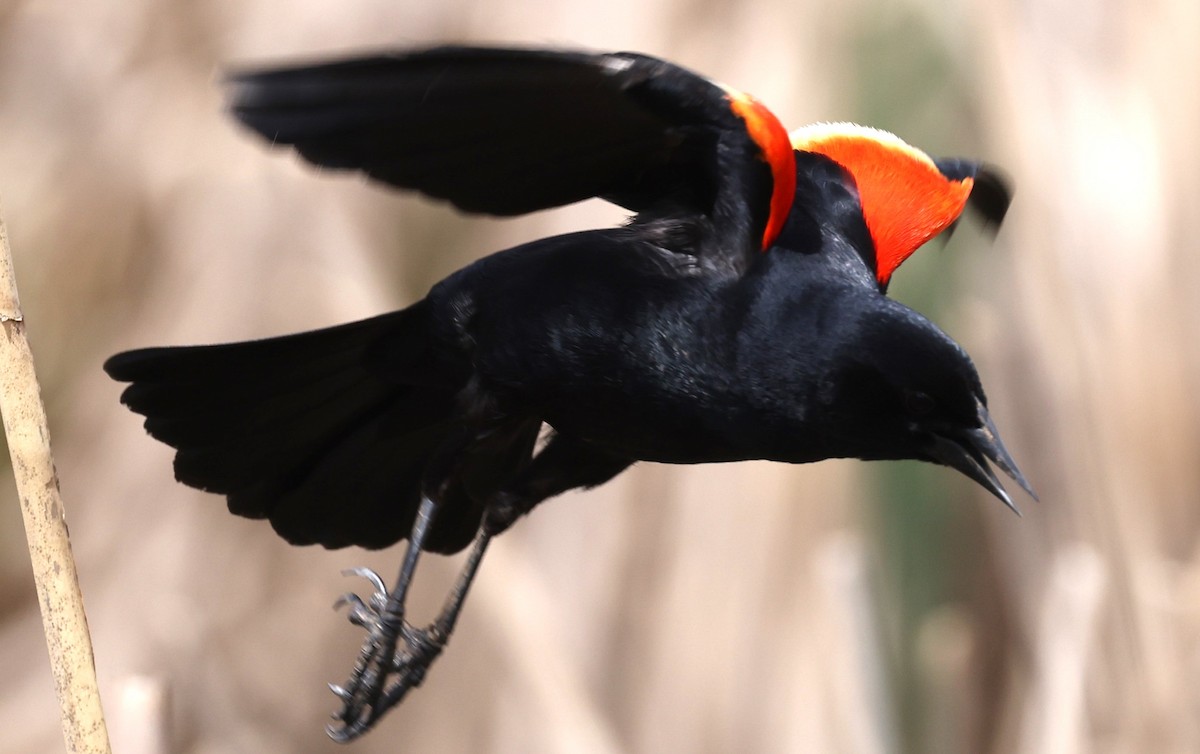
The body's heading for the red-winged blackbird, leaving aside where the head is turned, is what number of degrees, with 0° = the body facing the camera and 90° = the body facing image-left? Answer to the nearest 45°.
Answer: approximately 270°
